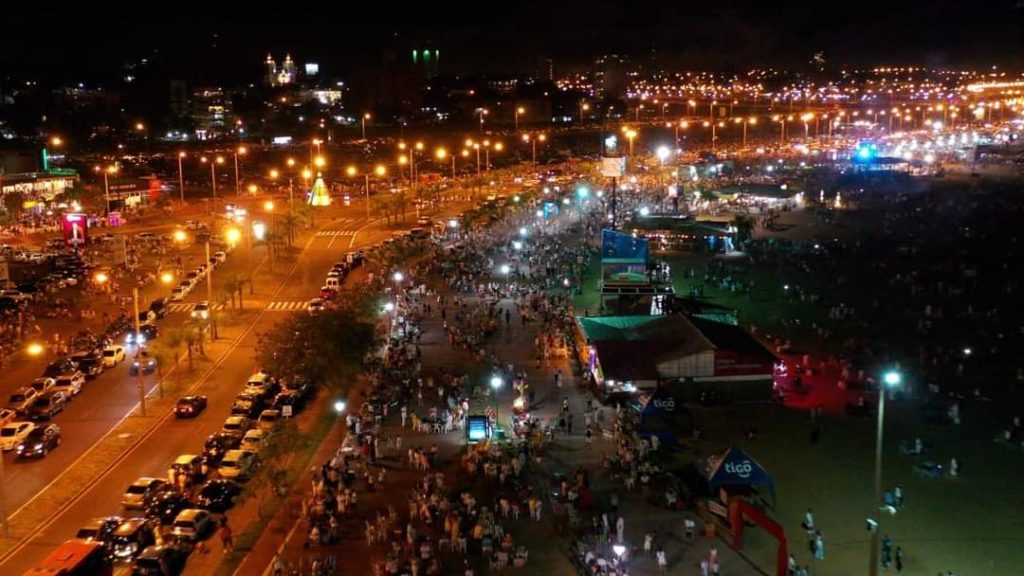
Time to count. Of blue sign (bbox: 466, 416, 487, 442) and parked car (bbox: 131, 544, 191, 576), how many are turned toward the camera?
1

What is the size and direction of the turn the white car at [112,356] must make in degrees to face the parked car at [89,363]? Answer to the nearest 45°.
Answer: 0° — it already faces it

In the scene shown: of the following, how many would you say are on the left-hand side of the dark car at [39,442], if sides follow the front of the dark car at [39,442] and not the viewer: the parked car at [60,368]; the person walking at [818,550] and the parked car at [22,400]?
1

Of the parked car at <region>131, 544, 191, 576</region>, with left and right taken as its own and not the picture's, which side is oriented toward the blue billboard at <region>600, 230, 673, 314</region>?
front

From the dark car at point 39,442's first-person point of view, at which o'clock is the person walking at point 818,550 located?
The person walking is roughly at 9 o'clock from the dark car.

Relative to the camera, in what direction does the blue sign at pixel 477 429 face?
facing the viewer

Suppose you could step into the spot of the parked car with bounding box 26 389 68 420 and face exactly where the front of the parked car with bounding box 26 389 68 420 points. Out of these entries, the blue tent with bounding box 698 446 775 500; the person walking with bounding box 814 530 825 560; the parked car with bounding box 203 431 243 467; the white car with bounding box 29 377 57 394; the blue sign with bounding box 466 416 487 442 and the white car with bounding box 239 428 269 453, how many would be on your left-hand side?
5

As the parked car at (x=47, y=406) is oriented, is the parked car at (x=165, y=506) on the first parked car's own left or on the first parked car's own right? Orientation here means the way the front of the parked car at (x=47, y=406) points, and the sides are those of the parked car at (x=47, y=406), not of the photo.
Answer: on the first parked car's own left

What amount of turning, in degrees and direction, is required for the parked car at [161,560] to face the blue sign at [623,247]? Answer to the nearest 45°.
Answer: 0° — it already faces it

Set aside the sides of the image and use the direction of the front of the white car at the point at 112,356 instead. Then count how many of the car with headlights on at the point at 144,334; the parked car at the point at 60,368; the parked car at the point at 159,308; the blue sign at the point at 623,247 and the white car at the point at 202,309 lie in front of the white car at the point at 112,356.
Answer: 1

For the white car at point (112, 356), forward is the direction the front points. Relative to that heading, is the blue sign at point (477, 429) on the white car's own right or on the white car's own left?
on the white car's own left
